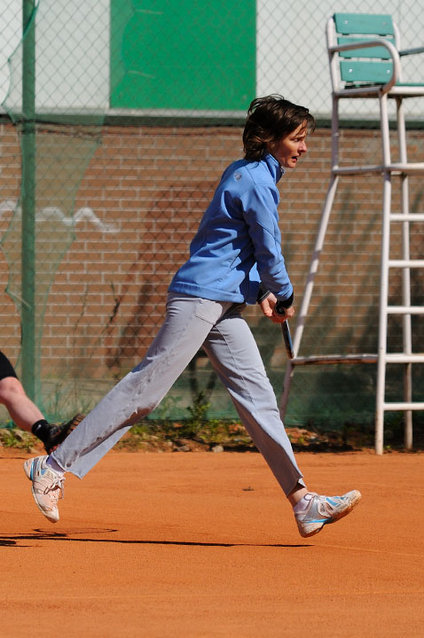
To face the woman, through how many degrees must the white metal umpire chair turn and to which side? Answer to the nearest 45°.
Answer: approximately 45° to its right

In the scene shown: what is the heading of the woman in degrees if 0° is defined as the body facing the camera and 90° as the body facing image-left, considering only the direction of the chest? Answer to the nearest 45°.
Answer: approximately 270°

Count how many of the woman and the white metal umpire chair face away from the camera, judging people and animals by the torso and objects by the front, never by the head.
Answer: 0
